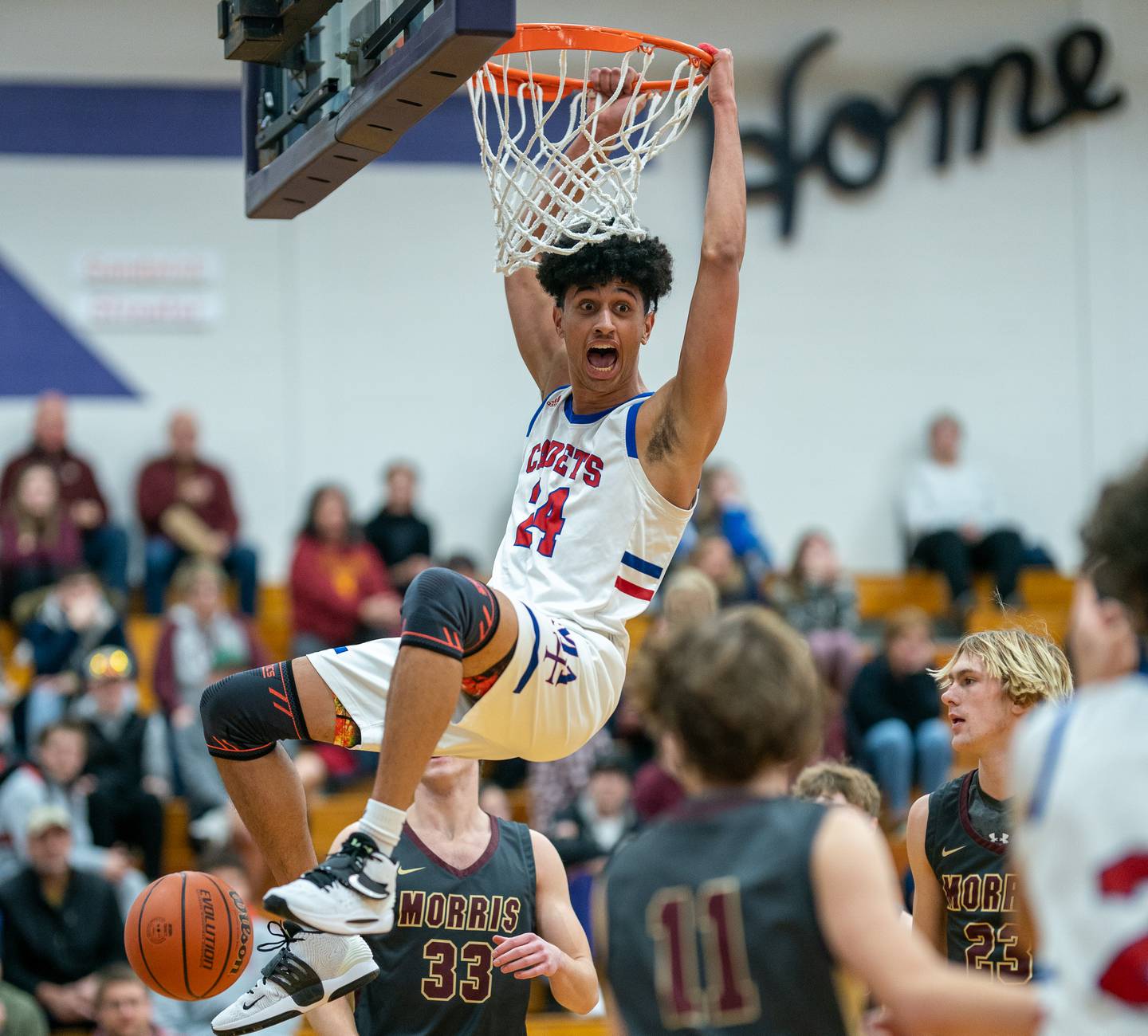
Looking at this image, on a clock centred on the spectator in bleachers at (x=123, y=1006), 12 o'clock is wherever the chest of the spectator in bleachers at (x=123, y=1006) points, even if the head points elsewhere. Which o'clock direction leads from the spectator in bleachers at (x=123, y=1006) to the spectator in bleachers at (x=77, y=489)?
the spectator in bleachers at (x=77, y=489) is roughly at 6 o'clock from the spectator in bleachers at (x=123, y=1006).

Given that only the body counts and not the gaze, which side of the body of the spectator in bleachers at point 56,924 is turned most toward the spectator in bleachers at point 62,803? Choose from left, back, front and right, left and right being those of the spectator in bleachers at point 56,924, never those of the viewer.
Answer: back

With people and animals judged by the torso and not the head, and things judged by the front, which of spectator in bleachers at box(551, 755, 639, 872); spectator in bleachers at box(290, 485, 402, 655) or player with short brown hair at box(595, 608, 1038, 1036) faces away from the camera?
the player with short brown hair

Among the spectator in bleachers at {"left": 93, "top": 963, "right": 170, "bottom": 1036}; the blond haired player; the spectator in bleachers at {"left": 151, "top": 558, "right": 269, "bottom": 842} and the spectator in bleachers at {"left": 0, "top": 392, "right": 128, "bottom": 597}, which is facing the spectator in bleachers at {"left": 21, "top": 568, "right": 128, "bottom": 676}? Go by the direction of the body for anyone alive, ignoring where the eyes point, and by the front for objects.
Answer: the spectator in bleachers at {"left": 0, "top": 392, "right": 128, "bottom": 597}
